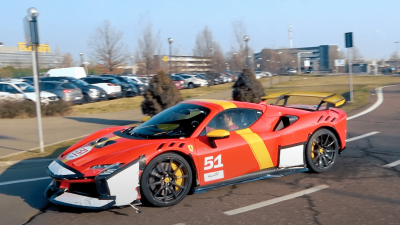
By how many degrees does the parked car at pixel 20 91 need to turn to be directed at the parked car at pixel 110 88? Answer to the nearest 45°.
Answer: approximately 90° to its left

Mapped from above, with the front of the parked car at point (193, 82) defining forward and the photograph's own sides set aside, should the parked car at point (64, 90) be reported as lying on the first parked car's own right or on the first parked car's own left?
on the first parked car's own right

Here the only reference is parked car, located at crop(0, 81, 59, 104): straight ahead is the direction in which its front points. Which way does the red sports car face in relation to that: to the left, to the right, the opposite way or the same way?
to the right

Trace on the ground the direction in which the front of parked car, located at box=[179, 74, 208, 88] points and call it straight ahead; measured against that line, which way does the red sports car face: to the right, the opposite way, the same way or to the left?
to the right

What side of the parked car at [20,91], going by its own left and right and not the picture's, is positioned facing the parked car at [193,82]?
left

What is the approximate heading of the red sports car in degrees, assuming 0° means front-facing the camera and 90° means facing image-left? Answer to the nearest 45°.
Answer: approximately 45°

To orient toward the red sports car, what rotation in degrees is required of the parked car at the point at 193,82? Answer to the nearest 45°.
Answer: approximately 45° to its right

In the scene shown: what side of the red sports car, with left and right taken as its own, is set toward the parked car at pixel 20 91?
right
